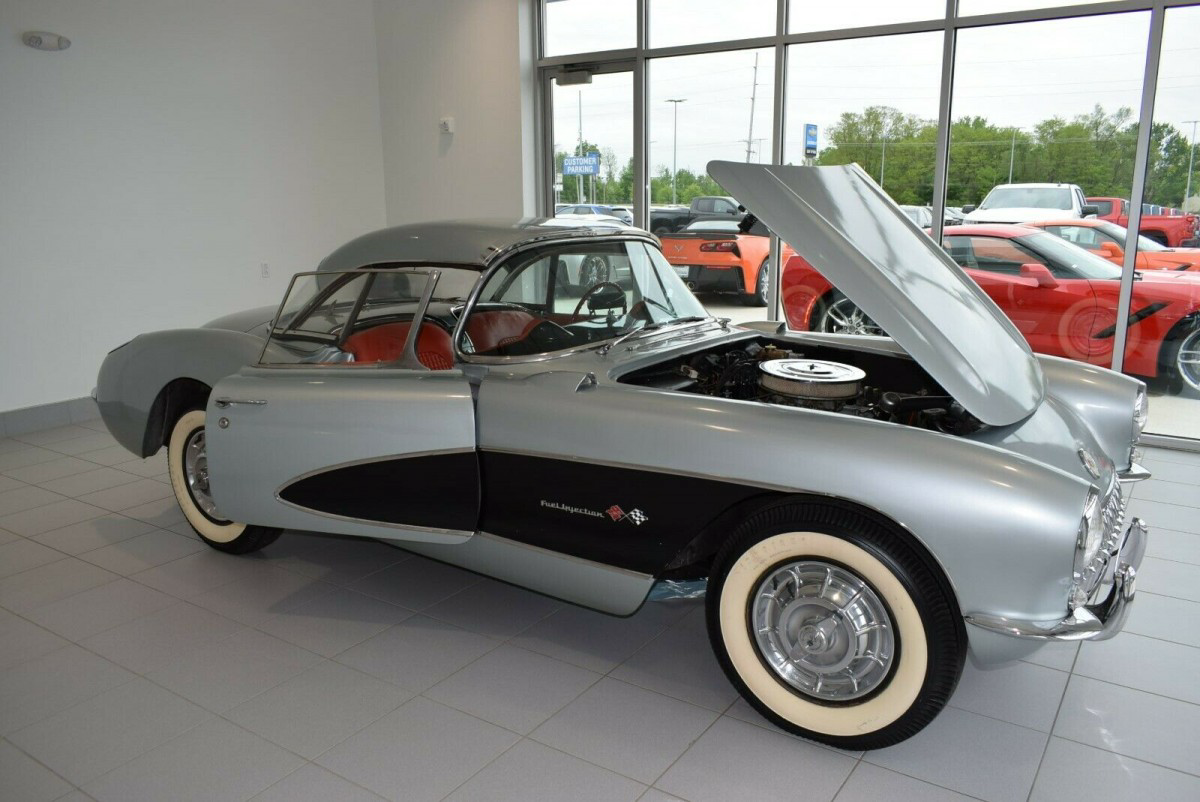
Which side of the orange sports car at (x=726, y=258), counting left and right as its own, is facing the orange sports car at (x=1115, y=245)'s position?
right

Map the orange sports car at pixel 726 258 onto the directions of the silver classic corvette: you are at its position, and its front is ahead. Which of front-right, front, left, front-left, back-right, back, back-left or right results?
back-left

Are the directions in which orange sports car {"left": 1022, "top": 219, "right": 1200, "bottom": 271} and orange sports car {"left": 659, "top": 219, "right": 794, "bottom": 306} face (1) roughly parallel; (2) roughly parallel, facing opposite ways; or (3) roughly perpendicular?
roughly perpendicular

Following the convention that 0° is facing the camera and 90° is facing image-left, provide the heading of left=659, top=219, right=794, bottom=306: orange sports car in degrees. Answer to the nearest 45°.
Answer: approximately 225°
